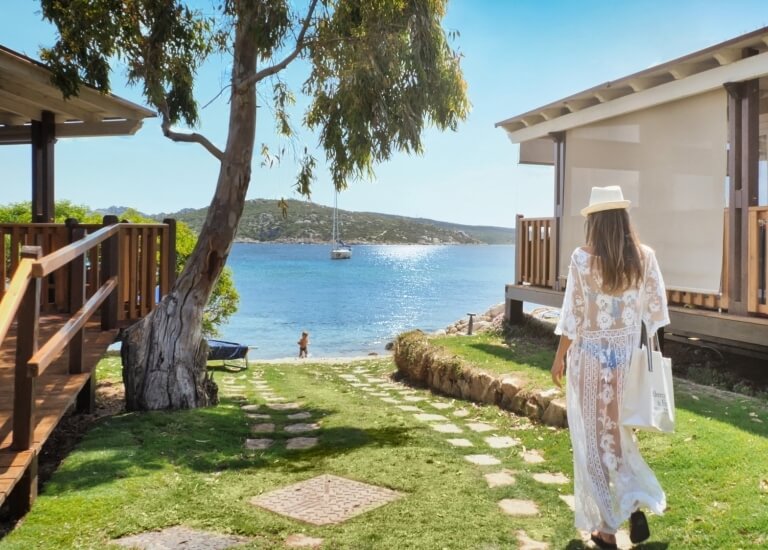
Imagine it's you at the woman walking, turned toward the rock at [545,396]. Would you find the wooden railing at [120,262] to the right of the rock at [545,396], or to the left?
left

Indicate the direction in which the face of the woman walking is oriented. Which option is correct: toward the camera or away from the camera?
away from the camera

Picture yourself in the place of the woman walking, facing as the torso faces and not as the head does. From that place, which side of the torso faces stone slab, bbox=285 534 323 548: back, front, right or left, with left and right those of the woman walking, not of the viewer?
left

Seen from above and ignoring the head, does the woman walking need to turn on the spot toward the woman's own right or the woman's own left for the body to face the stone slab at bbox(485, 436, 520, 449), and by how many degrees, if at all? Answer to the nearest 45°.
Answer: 0° — they already face it

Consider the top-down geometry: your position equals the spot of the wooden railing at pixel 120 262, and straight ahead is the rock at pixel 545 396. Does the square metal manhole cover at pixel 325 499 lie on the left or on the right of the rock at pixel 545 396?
right

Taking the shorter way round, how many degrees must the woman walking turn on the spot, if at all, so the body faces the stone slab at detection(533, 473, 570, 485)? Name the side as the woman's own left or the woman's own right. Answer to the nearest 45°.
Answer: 0° — they already face it

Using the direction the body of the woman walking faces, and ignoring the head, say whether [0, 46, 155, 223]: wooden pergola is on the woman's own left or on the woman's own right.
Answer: on the woman's own left

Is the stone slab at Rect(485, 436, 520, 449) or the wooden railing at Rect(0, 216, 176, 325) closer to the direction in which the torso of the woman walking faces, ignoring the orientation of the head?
the stone slab

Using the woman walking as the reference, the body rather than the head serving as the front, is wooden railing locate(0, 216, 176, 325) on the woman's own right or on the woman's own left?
on the woman's own left

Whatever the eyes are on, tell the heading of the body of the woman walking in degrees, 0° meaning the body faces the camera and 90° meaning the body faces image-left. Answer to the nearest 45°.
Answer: approximately 180°

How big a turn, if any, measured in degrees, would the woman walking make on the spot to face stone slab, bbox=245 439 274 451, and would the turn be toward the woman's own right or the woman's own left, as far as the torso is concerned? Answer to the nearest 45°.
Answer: approximately 45° to the woman's own left

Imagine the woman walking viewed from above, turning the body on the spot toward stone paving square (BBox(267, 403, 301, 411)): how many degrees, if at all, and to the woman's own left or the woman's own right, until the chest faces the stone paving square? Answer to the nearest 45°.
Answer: approximately 45° to the woman's own left
